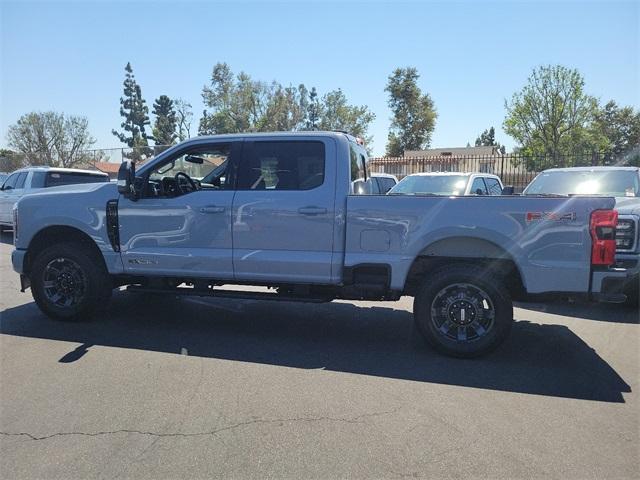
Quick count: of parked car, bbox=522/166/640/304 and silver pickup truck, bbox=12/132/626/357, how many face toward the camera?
1

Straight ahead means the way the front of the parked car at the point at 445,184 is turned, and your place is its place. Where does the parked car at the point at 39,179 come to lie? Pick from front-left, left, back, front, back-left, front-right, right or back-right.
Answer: front-right

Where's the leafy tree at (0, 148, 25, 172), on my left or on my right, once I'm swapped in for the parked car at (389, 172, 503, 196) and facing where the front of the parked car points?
on my right

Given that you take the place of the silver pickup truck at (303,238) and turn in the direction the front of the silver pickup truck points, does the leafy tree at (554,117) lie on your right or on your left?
on your right

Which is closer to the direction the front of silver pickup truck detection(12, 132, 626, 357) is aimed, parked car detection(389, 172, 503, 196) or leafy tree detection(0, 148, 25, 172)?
the leafy tree

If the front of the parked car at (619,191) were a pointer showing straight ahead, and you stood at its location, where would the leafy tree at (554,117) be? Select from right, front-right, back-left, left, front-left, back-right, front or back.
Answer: back

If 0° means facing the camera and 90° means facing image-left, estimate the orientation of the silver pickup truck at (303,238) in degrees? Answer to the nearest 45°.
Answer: approximately 90°

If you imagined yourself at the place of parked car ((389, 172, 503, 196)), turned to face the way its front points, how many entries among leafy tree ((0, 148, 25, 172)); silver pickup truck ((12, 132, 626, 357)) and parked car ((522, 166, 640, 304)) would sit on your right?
1

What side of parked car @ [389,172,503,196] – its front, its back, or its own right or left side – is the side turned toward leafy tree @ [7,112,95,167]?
right

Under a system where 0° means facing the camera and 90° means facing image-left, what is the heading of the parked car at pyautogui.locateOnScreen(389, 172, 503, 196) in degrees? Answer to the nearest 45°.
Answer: approximately 45°

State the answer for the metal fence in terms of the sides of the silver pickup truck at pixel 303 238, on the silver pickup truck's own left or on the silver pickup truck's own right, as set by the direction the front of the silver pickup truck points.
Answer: on the silver pickup truck's own right

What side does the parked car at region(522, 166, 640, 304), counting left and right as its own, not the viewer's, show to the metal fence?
back

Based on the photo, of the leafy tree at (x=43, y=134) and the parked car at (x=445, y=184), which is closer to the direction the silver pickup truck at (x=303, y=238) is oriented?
the leafy tree

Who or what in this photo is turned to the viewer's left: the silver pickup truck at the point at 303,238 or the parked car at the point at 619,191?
the silver pickup truck

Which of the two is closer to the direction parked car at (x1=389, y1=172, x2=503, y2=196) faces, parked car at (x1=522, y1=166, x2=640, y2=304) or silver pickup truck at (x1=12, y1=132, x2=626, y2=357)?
the silver pickup truck
